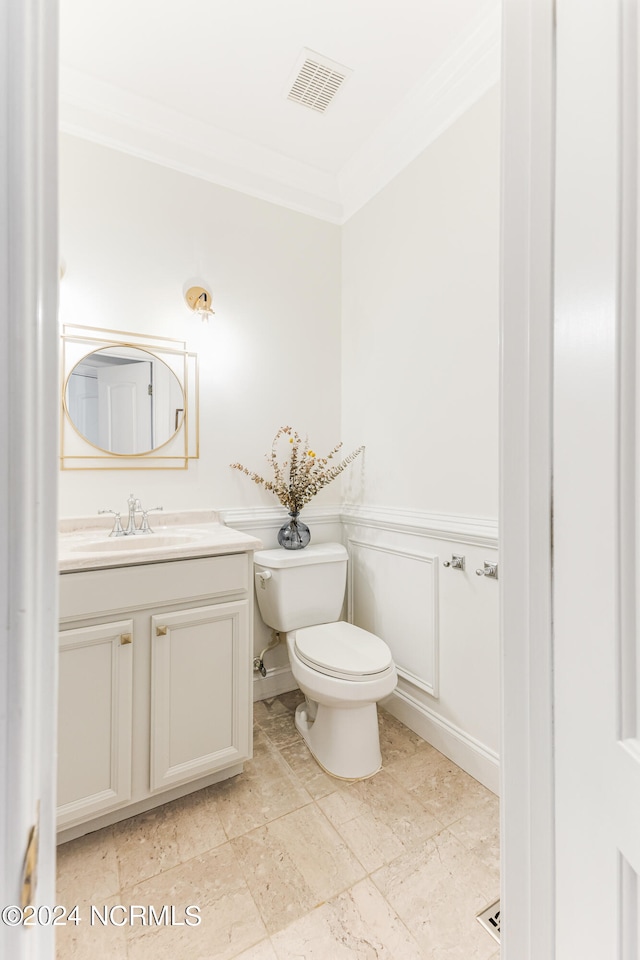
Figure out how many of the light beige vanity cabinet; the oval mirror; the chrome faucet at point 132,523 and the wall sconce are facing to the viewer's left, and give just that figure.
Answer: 0

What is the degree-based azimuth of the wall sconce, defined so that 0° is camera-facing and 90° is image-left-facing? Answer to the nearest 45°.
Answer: approximately 315°

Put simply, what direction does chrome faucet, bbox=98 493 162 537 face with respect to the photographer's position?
facing the viewer and to the right of the viewer

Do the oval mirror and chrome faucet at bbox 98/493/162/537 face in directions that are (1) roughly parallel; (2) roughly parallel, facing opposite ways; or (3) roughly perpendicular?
roughly parallel

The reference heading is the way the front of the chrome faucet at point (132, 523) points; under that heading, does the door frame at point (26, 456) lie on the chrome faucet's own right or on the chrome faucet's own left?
on the chrome faucet's own right

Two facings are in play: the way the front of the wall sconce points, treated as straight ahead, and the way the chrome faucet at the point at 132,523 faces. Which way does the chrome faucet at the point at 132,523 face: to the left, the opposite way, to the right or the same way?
the same way

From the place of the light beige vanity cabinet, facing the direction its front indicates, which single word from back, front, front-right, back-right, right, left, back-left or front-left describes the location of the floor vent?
front

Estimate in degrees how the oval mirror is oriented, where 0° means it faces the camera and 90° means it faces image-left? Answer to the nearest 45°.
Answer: approximately 315°

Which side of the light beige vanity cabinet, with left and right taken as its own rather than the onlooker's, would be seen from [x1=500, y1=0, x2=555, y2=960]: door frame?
front

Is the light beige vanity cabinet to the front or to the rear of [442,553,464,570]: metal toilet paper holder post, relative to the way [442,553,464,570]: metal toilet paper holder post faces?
to the front

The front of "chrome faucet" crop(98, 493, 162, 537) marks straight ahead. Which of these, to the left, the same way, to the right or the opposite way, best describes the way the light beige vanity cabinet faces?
the same way

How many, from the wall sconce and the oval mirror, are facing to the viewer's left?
0

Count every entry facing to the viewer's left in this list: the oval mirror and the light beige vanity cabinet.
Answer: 0

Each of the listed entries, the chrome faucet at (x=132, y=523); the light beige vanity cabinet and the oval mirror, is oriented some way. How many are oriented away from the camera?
0
